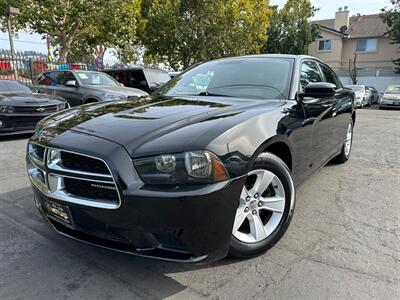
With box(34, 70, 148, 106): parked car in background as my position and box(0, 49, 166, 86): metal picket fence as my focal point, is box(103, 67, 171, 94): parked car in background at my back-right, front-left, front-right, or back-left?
front-right

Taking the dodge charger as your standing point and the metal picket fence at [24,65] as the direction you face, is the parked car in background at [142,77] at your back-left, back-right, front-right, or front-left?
front-right

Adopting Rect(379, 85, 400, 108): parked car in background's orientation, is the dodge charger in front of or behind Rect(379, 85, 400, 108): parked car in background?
in front

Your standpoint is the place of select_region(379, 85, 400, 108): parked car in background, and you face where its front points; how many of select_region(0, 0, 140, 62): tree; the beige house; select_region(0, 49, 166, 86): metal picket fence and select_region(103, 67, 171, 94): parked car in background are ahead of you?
3

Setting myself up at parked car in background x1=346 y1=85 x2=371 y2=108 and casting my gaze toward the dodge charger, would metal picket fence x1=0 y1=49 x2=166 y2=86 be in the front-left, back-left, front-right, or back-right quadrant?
front-right

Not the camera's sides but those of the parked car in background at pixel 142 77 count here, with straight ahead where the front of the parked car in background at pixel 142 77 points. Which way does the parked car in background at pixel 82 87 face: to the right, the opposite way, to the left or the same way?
the same way

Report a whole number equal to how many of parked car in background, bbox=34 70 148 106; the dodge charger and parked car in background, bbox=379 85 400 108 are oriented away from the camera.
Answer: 0

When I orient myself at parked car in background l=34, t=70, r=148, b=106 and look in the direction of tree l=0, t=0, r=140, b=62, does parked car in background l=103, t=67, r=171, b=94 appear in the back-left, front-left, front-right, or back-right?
front-right

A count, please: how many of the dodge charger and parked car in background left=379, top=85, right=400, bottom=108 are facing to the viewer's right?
0

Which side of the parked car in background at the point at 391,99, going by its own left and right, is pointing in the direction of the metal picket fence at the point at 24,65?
right

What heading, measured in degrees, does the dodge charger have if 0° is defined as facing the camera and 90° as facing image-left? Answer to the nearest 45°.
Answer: approximately 45°
